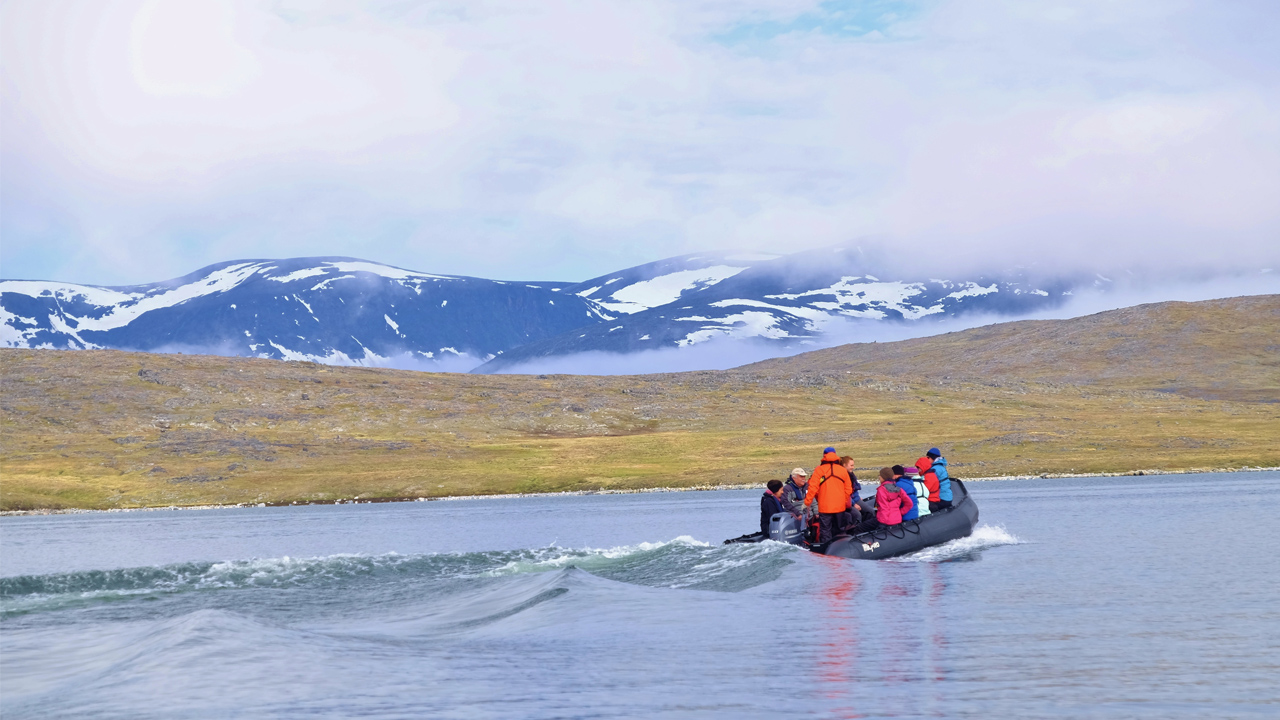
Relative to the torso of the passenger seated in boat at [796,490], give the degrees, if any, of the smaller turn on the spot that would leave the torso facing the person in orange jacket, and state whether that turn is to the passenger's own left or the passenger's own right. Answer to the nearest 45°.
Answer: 0° — they already face them

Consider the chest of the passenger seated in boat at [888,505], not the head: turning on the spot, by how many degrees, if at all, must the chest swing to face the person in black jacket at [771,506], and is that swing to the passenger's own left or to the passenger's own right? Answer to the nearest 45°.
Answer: approximately 45° to the passenger's own left

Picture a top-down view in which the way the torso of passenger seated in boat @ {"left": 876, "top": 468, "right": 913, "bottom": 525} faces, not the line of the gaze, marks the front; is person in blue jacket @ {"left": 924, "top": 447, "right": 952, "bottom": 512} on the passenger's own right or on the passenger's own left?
on the passenger's own right

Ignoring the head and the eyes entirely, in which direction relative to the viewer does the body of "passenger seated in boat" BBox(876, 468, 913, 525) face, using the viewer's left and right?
facing away from the viewer and to the left of the viewer

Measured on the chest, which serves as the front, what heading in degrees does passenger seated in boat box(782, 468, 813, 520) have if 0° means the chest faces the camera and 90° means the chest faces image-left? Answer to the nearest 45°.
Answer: approximately 315°
